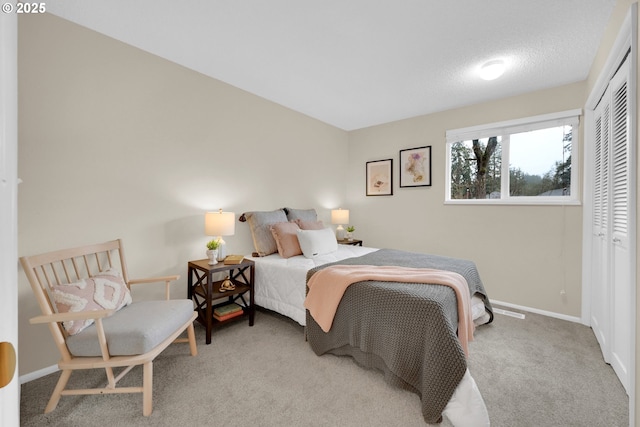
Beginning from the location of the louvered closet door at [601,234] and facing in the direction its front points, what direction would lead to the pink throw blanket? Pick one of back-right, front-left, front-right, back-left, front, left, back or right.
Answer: front-left

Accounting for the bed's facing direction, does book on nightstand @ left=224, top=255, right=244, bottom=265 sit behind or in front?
behind

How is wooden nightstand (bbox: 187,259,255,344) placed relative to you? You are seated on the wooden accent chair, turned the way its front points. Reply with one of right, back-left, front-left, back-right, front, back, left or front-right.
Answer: left

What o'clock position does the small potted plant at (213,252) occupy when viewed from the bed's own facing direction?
The small potted plant is roughly at 5 o'clock from the bed.

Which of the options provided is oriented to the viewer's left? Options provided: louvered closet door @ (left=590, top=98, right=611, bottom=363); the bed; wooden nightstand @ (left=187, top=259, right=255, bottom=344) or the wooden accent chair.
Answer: the louvered closet door

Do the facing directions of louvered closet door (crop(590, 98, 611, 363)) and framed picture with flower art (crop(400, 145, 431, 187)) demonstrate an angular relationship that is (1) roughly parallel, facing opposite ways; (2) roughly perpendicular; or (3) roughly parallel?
roughly perpendicular

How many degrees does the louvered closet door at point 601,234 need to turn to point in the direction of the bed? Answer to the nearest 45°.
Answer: approximately 45° to its left

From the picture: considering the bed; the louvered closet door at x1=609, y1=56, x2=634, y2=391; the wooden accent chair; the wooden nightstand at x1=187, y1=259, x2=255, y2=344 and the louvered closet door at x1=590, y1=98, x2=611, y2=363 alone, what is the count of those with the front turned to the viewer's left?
2

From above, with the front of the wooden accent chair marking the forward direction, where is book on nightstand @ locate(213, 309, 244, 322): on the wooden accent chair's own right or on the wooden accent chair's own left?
on the wooden accent chair's own left
